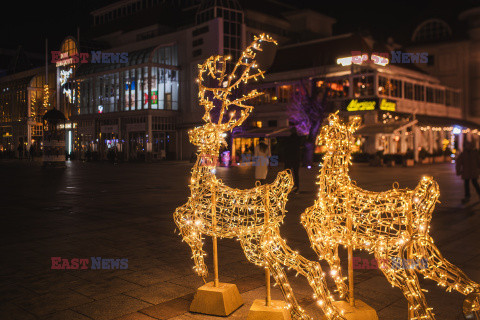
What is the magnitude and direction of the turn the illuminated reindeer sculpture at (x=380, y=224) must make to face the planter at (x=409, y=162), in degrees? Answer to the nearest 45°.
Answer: approximately 90° to its right

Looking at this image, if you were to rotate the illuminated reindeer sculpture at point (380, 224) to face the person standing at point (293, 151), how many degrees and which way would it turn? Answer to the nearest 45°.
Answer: approximately 90° to its right

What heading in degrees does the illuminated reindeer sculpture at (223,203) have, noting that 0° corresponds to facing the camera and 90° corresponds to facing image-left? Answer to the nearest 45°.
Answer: approximately 90°

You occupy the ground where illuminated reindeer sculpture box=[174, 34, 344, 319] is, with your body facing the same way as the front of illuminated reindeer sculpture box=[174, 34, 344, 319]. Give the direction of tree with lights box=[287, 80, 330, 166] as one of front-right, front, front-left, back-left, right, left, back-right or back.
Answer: right

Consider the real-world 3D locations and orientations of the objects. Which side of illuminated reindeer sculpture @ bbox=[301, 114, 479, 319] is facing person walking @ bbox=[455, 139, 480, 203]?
right

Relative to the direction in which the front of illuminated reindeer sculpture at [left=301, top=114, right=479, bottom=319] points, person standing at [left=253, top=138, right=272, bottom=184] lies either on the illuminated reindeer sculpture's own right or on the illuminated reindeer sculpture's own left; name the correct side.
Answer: on the illuminated reindeer sculpture's own right

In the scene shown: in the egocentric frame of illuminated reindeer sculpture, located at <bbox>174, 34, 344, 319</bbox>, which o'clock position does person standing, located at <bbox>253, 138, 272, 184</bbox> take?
The person standing is roughly at 3 o'clock from the illuminated reindeer sculpture.

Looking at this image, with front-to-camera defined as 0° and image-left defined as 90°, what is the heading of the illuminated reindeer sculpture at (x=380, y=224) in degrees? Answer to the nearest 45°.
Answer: approximately 90°

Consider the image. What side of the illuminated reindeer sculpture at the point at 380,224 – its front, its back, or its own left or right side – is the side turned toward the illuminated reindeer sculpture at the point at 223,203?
front

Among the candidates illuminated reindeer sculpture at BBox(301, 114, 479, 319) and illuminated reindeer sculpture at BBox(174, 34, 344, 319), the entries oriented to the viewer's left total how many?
2

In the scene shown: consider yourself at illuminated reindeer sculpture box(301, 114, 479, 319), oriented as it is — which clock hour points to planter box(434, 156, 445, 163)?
The planter is roughly at 3 o'clock from the illuminated reindeer sculpture.

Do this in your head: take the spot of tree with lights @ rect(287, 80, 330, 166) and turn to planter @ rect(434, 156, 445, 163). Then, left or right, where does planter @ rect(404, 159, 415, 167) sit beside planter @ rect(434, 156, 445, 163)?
right

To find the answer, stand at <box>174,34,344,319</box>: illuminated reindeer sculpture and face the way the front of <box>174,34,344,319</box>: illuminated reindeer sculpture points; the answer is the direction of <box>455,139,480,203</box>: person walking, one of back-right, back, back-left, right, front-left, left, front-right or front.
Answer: back-right
